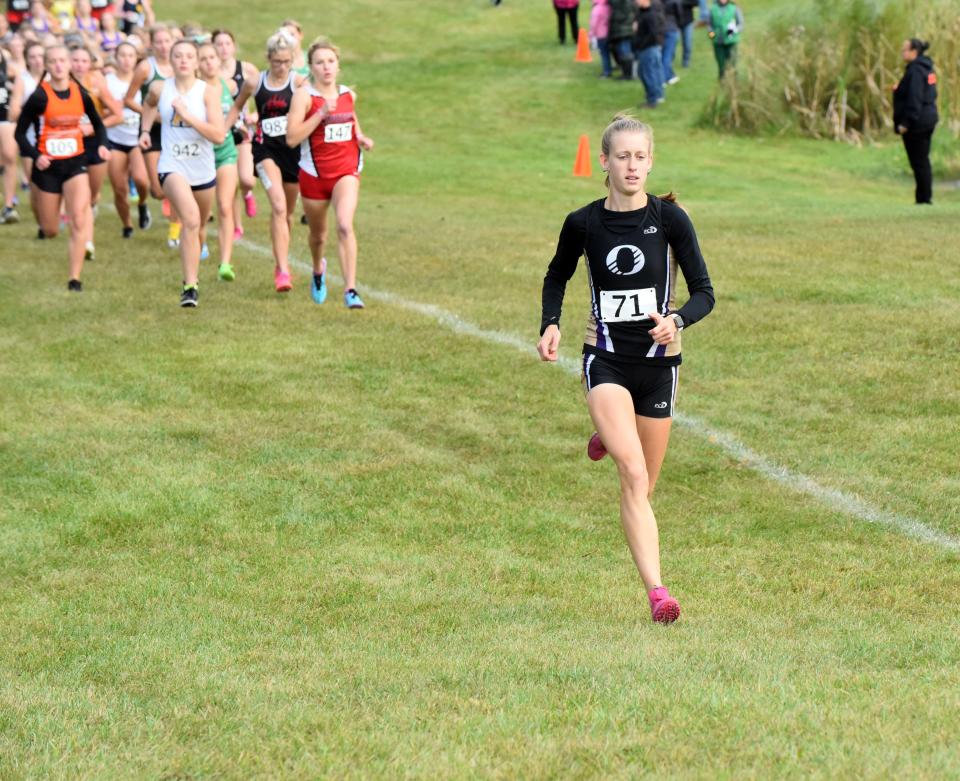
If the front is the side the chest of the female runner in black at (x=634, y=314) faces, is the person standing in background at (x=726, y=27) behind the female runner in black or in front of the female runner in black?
behind

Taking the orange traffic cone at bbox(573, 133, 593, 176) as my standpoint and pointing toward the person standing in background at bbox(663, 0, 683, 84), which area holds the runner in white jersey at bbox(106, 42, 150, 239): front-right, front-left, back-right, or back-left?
back-left

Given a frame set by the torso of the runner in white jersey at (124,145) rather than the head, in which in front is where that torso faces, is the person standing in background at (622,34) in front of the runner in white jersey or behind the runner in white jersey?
behind

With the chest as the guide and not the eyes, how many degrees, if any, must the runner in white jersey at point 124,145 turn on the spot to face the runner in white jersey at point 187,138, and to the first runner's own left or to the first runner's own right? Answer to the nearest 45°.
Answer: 0° — they already face them

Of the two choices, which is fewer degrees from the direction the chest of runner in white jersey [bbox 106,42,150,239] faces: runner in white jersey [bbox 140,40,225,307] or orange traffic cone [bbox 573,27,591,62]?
the runner in white jersey

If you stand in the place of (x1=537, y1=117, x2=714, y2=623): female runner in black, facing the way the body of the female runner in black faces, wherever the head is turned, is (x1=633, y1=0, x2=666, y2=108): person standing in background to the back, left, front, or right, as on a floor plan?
back

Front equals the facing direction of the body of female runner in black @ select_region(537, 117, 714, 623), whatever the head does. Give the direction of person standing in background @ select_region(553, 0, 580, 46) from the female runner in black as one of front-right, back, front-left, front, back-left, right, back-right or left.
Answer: back

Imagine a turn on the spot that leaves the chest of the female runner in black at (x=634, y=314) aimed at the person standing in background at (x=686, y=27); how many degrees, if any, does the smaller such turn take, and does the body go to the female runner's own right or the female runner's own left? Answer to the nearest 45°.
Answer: approximately 180°
